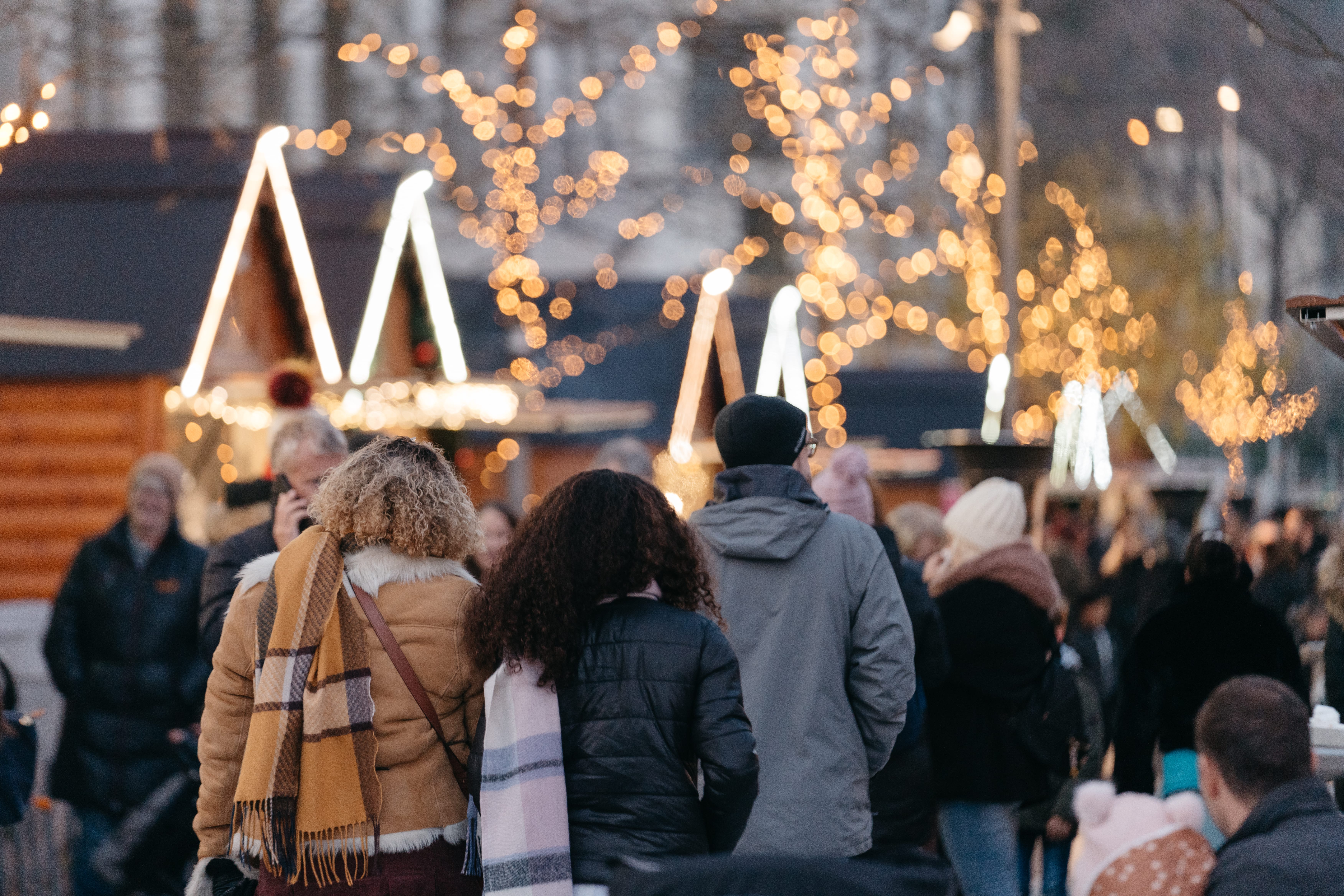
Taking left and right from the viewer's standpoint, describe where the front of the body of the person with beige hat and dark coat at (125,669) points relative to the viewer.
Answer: facing the viewer

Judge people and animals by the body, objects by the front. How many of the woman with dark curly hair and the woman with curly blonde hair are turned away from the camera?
2

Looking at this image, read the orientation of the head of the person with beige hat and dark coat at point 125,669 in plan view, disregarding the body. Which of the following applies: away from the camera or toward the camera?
toward the camera

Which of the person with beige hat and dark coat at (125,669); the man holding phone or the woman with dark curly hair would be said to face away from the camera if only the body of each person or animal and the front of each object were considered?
the woman with dark curly hair

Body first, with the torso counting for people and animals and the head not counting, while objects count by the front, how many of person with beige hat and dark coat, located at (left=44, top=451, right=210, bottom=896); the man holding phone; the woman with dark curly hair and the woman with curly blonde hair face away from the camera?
2

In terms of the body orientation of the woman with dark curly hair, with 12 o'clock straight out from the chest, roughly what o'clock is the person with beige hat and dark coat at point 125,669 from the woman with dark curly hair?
The person with beige hat and dark coat is roughly at 11 o'clock from the woman with dark curly hair.

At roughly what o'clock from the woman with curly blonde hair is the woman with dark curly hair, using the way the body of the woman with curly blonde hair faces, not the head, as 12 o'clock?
The woman with dark curly hair is roughly at 4 o'clock from the woman with curly blonde hair.

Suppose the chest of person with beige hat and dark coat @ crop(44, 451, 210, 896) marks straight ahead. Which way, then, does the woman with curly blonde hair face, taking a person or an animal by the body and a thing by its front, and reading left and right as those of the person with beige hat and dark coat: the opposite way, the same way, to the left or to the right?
the opposite way

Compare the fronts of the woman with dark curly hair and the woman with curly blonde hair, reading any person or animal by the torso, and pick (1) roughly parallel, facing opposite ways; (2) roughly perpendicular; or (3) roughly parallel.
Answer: roughly parallel

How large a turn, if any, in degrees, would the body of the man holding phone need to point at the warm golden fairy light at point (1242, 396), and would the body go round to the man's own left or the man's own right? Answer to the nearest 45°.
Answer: approximately 90° to the man's own left

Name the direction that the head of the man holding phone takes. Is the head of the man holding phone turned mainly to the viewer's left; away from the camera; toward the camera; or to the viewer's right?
toward the camera

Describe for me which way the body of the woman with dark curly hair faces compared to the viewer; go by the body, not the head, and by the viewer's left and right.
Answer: facing away from the viewer

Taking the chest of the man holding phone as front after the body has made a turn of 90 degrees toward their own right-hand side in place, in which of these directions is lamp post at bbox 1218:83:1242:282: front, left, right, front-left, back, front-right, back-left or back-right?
back

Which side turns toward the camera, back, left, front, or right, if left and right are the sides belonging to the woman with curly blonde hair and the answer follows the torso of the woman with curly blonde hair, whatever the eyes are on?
back

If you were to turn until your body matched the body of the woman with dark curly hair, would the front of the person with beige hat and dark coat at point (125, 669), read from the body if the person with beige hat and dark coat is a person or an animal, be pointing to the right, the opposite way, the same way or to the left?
the opposite way

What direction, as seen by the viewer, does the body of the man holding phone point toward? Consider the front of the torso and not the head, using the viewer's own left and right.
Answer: facing the viewer and to the right of the viewer

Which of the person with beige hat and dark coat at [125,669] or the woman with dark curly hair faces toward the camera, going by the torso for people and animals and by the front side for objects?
the person with beige hat and dark coat

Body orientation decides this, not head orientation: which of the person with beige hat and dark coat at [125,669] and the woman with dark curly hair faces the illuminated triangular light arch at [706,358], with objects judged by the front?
the woman with dark curly hair

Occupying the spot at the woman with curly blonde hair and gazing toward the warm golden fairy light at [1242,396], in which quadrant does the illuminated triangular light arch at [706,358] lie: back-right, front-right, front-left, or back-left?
front-left
